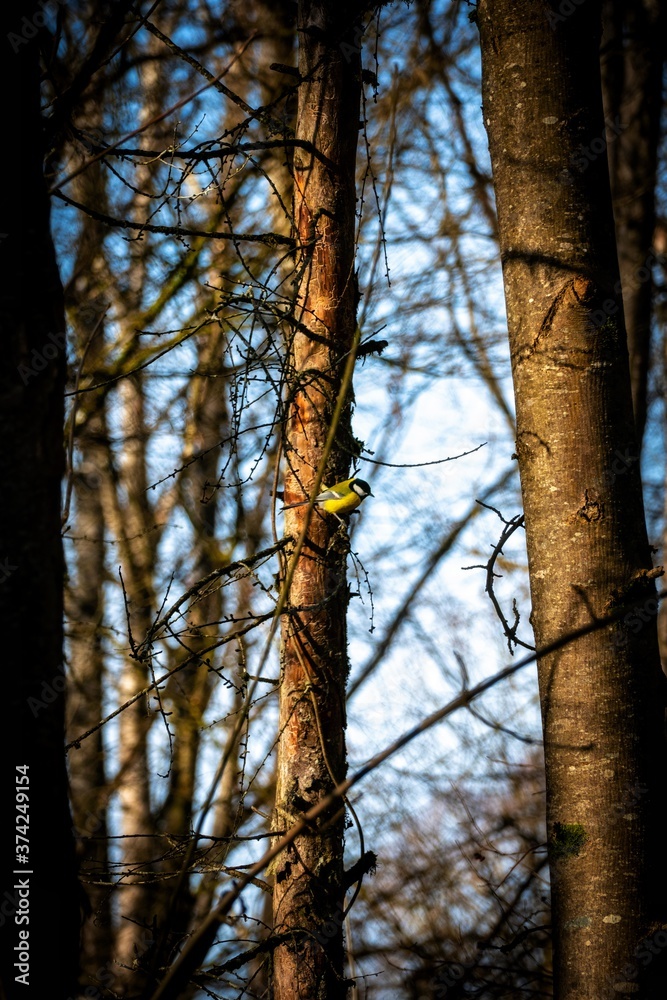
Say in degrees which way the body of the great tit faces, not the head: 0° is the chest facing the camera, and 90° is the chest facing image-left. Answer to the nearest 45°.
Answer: approximately 270°

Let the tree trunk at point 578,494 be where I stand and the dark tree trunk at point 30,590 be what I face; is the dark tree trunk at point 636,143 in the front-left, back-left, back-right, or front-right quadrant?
back-right

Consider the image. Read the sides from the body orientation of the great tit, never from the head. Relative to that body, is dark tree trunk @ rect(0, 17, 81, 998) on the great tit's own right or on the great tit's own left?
on the great tit's own right

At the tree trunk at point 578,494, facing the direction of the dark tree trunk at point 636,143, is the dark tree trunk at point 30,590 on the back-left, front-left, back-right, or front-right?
back-left
